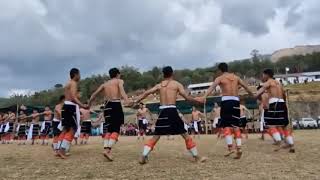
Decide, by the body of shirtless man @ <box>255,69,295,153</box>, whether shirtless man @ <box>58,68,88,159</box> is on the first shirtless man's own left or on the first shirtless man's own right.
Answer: on the first shirtless man's own left

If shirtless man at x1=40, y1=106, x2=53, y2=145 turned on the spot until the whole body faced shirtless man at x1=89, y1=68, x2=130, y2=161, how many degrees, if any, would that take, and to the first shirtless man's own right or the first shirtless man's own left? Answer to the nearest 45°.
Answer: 0° — they already face them

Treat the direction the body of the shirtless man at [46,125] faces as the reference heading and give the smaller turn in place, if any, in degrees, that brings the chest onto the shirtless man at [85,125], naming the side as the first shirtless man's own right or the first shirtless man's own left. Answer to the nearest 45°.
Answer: approximately 45° to the first shirtless man's own left

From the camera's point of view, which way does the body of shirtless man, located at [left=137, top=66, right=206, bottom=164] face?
away from the camera

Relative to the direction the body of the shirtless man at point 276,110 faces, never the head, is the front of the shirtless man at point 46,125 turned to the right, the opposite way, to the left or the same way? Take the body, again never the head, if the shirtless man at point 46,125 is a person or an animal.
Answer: the opposite way

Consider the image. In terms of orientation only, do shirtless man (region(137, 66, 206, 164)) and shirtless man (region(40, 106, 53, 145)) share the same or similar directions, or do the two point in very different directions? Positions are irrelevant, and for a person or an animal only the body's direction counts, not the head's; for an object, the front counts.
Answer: very different directions

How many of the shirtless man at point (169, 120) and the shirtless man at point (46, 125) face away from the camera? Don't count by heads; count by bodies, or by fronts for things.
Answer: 1
